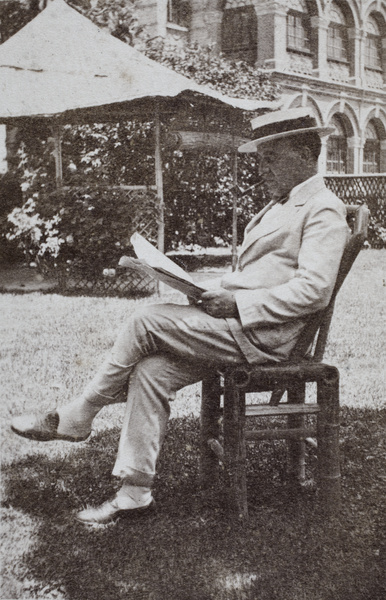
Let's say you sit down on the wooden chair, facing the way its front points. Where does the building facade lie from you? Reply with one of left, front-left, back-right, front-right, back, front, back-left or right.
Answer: right

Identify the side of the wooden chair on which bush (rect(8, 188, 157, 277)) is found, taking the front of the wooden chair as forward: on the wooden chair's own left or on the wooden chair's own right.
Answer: on the wooden chair's own right

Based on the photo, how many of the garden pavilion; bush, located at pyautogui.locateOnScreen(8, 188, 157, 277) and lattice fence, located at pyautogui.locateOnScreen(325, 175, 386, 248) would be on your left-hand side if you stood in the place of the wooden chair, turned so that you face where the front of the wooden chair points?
0

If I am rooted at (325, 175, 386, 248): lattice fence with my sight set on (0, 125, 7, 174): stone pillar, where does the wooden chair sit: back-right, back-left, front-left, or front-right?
front-left

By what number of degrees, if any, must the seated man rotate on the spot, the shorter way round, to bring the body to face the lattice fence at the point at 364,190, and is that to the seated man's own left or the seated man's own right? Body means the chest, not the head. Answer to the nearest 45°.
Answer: approximately 90° to the seated man's own right

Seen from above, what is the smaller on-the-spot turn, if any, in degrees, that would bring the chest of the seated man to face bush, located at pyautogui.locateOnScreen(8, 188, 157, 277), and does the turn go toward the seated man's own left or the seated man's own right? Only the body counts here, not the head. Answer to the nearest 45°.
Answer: approximately 90° to the seated man's own right

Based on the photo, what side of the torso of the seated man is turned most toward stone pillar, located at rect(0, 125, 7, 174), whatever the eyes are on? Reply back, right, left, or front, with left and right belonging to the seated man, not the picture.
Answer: right

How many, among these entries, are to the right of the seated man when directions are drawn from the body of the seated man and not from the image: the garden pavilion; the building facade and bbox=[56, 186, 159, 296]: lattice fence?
3

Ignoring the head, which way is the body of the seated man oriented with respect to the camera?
to the viewer's left

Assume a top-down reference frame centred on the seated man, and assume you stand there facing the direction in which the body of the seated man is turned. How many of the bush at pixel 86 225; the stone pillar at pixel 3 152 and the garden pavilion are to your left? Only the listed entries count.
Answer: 0

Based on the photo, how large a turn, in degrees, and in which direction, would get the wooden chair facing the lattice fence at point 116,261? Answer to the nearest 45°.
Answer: approximately 90° to its right

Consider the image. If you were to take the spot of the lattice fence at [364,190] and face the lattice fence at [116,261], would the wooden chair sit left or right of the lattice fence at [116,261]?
left

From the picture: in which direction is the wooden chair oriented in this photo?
to the viewer's left

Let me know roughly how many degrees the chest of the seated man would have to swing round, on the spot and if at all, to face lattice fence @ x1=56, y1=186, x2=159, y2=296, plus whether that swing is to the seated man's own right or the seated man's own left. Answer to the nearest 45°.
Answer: approximately 90° to the seated man's own right
